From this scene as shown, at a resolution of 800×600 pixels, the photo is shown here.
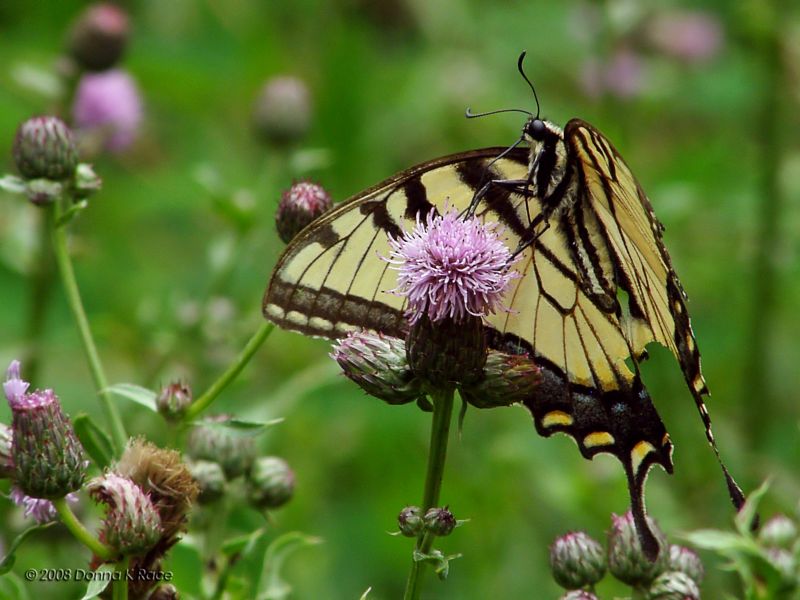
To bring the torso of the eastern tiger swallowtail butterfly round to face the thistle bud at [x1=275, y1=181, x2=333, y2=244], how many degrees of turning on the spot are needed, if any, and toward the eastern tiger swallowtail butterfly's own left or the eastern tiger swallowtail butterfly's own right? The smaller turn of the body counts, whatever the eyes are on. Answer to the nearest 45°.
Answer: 0° — it already faces it
